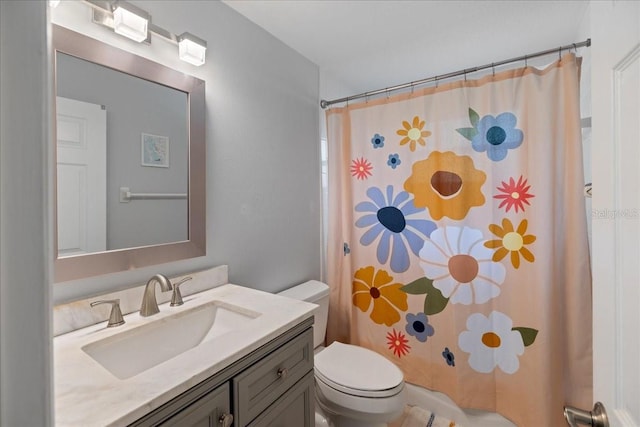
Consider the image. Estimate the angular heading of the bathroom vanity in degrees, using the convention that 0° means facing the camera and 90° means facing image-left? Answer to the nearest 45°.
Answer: approximately 315°

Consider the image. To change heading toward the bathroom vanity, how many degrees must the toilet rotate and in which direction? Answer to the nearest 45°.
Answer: approximately 90° to its right

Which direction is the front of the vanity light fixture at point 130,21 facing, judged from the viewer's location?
facing the viewer and to the right of the viewer

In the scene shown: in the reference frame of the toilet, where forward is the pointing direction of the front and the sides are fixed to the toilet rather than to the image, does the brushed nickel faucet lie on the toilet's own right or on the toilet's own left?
on the toilet's own right

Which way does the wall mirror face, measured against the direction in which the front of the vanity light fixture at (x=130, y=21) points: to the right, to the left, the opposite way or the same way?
the same way

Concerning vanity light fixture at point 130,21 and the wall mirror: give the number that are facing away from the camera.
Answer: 0

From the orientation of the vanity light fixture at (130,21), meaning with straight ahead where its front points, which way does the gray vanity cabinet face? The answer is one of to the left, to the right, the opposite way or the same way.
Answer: the same way

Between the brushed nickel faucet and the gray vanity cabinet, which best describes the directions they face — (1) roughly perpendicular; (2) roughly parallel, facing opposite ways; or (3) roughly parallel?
roughly parallel

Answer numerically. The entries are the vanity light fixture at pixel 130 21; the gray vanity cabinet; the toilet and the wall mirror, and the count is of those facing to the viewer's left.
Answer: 0

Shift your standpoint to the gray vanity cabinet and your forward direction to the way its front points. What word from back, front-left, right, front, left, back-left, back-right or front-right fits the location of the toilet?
left

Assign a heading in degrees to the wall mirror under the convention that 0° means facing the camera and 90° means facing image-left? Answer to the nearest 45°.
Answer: approximately 315°

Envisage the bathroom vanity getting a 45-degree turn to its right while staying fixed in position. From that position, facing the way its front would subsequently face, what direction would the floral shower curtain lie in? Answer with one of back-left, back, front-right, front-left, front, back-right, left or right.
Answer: left
